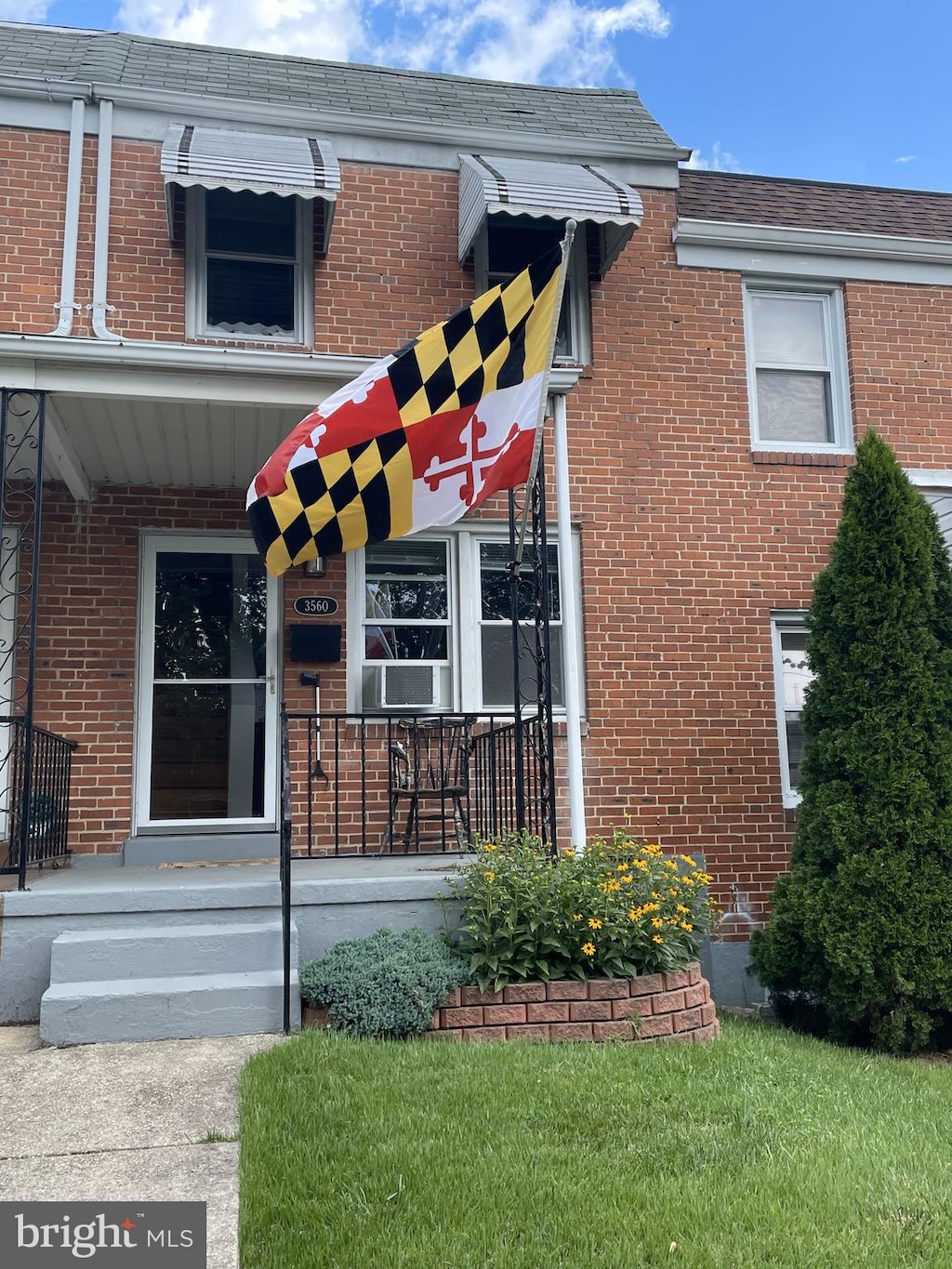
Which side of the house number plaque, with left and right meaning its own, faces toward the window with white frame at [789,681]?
left

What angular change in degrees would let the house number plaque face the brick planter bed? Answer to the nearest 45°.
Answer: approximately 45° to its left

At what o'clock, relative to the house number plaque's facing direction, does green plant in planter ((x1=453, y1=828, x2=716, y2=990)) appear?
The green plant in planter is roughly at 11 o'clock from the house number plaque.

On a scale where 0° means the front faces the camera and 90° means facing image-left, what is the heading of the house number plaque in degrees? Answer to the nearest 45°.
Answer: approximately 0°
